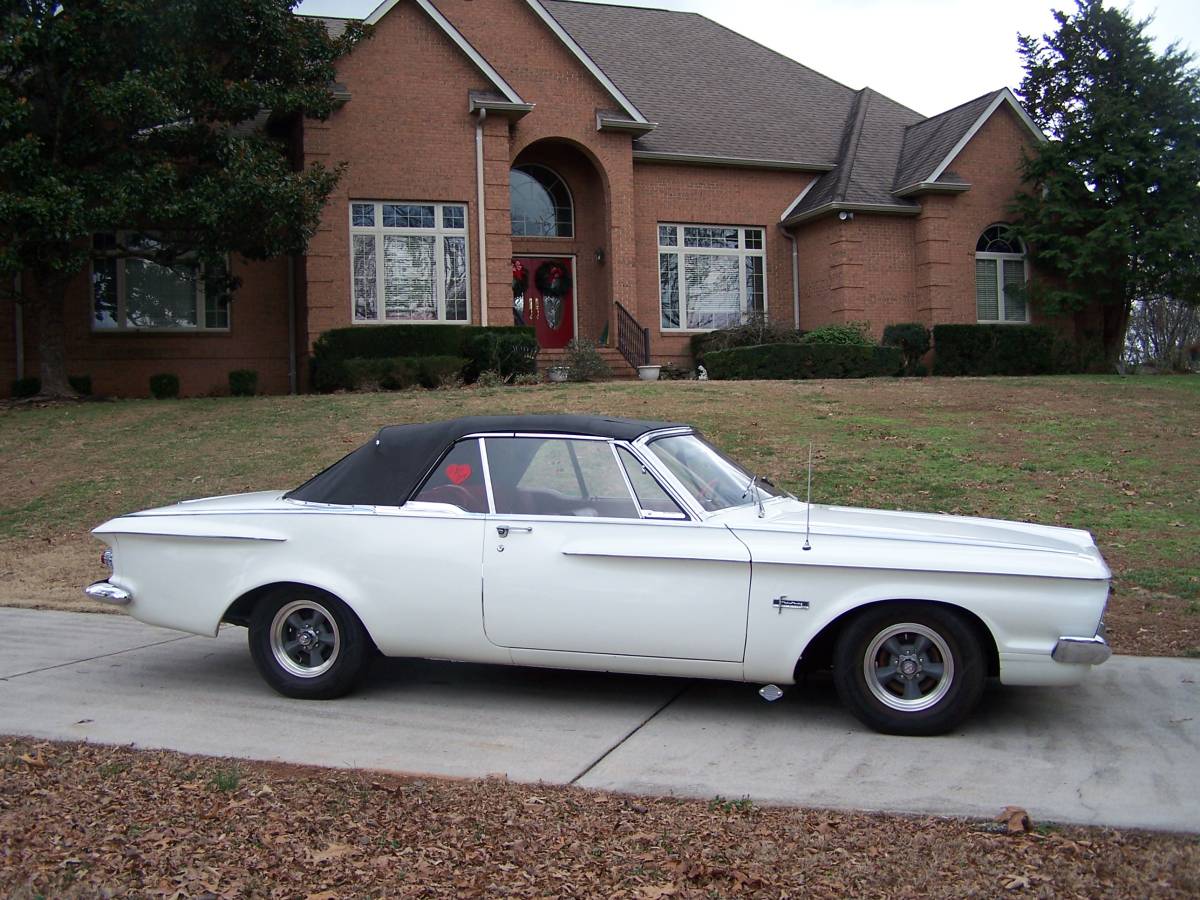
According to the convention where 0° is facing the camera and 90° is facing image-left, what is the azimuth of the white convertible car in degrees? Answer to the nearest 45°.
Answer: approximately 270°

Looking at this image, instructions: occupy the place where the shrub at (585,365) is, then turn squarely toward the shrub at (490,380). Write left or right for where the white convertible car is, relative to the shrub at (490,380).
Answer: left

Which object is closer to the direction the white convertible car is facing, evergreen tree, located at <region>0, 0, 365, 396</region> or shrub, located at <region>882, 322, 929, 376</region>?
the shrub

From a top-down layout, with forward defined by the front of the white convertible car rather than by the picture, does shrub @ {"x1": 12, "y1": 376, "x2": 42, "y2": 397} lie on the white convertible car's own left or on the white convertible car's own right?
on the white convertible car's own left

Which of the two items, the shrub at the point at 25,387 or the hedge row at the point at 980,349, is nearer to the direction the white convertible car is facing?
the hedge row

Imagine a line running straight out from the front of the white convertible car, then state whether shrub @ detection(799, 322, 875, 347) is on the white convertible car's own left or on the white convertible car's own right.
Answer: on the white convertible car's own left

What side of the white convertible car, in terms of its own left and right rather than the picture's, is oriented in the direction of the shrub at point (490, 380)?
left

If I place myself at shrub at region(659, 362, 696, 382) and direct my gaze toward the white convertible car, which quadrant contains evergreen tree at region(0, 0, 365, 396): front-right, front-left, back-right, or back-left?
front-right

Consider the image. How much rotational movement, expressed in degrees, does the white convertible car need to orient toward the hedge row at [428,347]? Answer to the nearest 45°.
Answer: approximately 90° to its left

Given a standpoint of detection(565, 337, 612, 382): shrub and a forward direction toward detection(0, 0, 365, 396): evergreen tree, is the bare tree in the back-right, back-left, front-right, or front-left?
back-right

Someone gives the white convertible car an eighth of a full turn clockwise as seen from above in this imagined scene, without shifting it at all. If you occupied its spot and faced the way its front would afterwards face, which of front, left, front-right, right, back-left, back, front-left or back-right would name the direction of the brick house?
back-left
